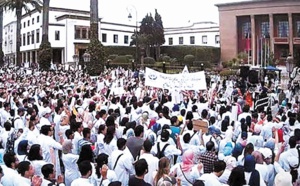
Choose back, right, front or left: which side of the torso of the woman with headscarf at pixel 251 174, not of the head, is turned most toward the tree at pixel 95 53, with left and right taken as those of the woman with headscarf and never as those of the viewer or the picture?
front

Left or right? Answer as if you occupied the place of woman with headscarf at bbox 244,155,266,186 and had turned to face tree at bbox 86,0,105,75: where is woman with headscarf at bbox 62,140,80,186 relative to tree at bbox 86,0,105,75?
left

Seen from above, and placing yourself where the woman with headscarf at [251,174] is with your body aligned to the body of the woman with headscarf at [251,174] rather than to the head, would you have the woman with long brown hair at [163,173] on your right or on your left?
on your left

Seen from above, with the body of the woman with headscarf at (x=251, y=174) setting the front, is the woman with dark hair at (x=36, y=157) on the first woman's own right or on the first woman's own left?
on the first woman's own left

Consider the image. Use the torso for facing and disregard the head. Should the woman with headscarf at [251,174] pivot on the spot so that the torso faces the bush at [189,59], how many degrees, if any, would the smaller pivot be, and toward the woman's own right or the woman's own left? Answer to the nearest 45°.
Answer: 0° — they already face it

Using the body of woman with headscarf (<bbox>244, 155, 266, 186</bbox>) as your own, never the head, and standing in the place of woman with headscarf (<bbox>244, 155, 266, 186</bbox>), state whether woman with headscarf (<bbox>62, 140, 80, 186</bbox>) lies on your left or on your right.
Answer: on your left

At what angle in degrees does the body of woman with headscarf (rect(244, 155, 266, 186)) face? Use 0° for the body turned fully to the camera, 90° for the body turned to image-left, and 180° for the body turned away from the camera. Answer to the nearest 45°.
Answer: approximately 180°

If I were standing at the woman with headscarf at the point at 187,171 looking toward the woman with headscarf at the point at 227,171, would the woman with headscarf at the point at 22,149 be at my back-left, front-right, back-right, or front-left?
back-left
